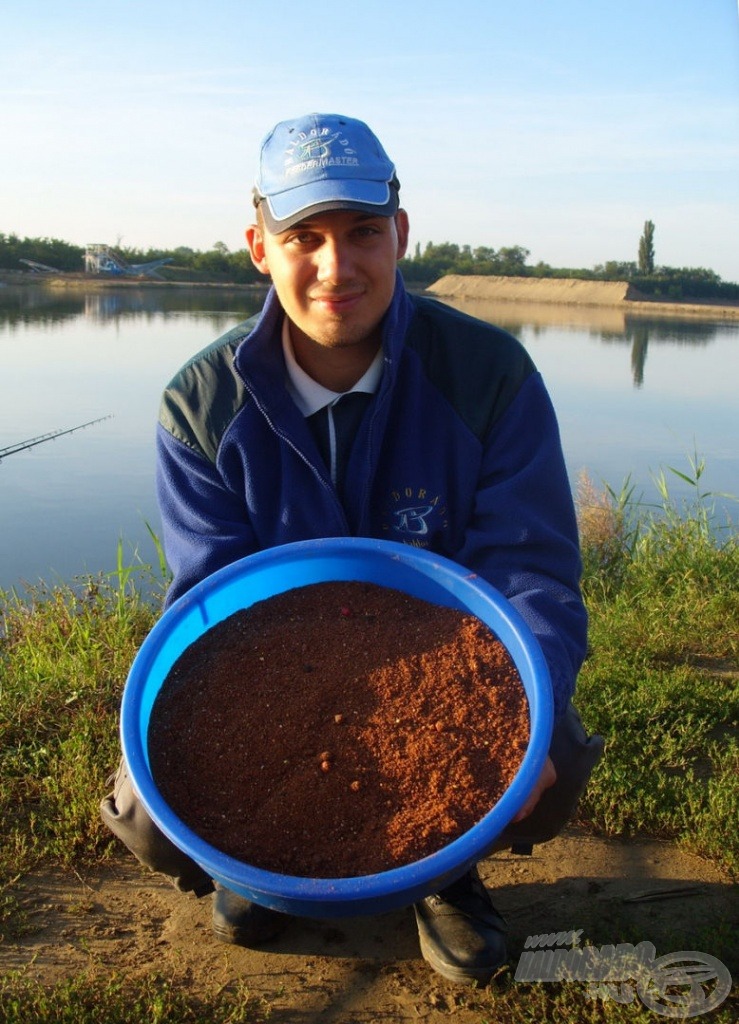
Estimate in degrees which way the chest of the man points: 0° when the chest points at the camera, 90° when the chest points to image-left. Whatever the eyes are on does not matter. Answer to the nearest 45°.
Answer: approximately 0°

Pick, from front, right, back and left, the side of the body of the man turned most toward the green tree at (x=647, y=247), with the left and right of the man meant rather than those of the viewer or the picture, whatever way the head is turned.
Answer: back

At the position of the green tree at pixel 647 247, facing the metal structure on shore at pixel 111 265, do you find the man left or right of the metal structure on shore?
left

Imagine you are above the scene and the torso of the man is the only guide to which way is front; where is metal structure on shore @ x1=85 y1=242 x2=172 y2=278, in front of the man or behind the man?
behind
